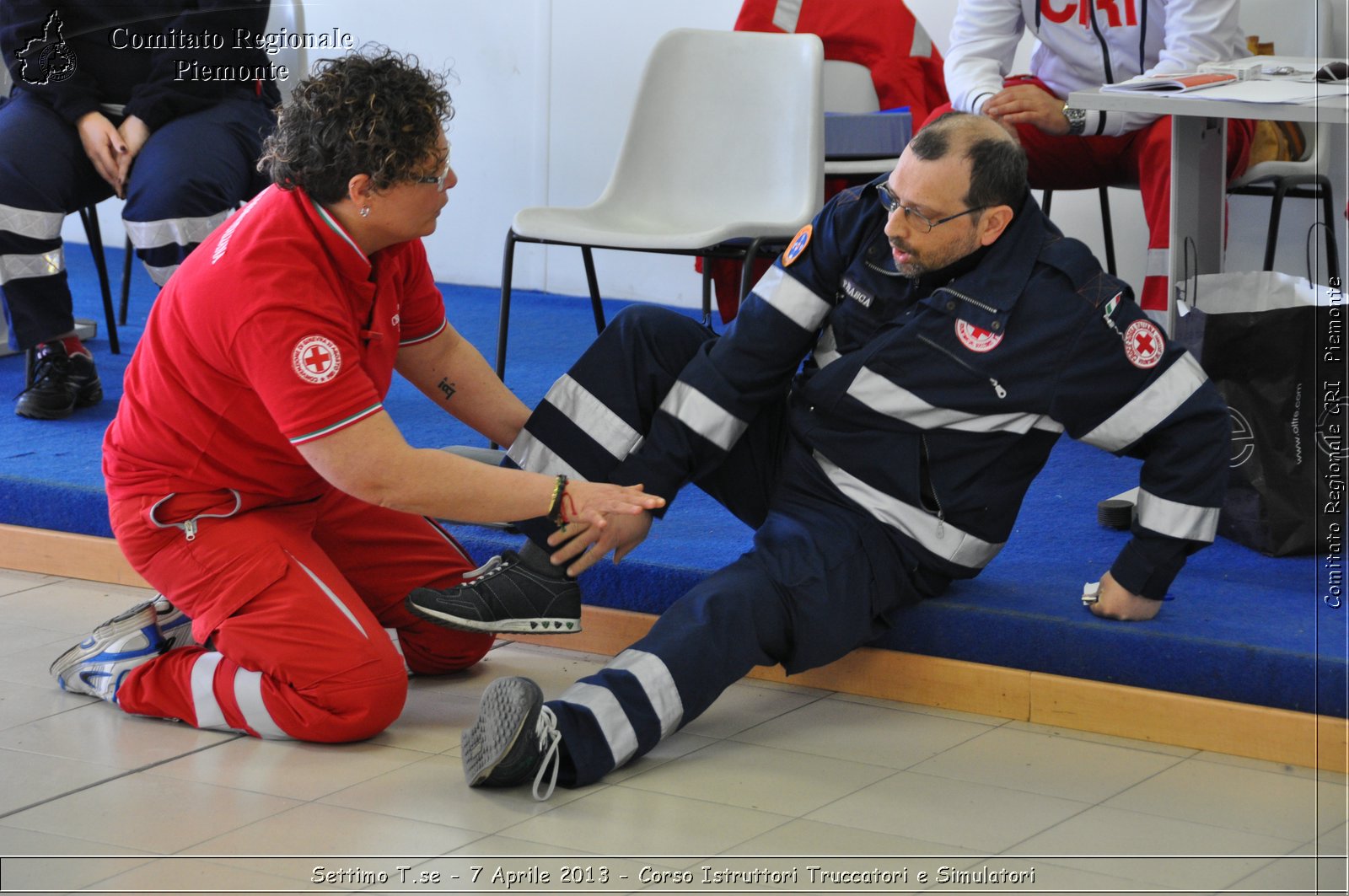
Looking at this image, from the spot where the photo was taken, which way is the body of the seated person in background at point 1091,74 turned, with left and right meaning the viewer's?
facing the viewer

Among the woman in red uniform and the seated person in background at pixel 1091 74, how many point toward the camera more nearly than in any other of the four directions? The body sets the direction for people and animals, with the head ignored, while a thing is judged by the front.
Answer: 1

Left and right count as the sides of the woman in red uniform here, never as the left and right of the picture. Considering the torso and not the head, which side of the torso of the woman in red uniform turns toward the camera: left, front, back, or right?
right

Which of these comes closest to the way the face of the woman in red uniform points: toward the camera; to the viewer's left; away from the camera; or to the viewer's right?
to the viewer's right

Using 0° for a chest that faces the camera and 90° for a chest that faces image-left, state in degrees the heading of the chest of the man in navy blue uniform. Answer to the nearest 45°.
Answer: approximately 45°

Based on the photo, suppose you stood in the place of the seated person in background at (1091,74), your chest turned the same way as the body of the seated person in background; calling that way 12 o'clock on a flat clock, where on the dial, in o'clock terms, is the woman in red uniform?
The woman in red uniform is roughly at 1 o'clock from the seated person in background.

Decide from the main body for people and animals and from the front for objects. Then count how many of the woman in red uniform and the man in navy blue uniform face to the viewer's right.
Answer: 1

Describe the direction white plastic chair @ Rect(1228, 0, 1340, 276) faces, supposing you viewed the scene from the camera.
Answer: facing the viewer and to the left of the viewer

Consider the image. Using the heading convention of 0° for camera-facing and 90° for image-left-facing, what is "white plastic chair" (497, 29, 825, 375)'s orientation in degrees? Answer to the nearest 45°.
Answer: approximately 45°

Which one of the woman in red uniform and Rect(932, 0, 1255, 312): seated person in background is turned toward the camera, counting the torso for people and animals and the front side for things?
the seated person in background

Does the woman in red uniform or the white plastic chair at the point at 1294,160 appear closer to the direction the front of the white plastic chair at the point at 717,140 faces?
the woman in red uniform

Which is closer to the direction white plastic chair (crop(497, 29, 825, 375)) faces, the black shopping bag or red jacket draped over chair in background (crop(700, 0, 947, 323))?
the black shopping bag

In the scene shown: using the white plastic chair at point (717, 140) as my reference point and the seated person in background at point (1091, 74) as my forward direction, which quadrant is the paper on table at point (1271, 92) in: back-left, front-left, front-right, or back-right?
front-right

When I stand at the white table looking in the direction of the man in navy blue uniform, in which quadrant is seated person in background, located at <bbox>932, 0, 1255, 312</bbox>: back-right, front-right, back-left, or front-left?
back-right

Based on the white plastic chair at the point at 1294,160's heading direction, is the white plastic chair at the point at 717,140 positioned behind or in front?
in front
